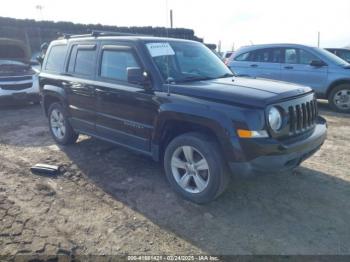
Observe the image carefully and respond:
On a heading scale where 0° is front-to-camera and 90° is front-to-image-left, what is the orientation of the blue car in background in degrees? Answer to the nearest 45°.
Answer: approximately 270°

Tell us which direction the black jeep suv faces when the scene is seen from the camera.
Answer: facing the viewer and to the right of the viewer

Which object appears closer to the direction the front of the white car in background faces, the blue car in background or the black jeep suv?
the black jeep suv

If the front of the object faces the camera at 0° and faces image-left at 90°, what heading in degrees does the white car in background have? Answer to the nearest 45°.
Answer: approximately 0°

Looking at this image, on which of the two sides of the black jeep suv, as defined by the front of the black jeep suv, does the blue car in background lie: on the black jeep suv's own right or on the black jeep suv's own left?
on the black jeep suv's own left

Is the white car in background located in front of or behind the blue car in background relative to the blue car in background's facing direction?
behind

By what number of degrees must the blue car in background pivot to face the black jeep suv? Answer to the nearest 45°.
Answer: approximately 90° to its right

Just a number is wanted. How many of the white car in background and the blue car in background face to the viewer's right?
1

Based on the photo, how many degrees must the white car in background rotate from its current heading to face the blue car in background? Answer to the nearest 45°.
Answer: approximately 45° to its left
